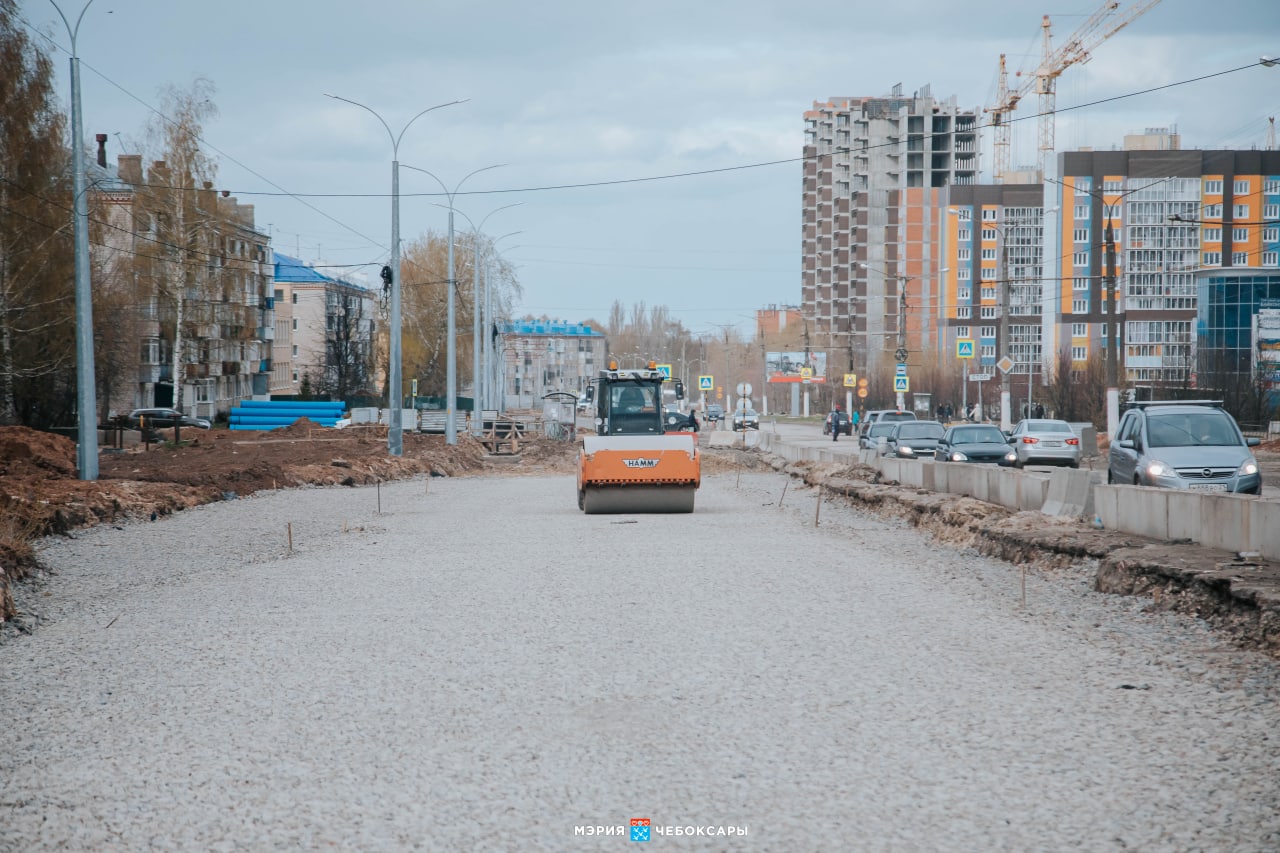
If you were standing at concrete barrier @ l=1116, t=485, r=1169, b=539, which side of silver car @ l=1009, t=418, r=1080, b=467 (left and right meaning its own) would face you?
back

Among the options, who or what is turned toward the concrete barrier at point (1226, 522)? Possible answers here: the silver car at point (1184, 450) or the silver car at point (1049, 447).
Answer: the silver car at point (1184, 450)

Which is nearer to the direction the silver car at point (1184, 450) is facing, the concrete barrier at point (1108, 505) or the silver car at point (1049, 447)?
the concrete barrier

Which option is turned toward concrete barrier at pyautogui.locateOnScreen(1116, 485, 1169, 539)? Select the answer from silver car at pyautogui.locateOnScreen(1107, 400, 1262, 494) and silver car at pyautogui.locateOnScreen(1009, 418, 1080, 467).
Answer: silver car at pyautogui.locateOnScreen(1107, 400, 1262, 494)

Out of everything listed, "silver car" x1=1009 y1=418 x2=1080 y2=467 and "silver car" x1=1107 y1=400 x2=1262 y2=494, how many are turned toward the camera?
1

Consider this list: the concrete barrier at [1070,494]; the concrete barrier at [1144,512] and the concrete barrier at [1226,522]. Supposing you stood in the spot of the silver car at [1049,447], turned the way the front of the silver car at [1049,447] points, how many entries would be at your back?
3

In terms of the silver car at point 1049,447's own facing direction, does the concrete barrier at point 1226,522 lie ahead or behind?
behind

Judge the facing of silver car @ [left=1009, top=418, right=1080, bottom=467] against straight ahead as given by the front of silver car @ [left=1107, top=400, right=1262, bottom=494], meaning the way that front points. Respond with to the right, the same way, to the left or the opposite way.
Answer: the opposite way

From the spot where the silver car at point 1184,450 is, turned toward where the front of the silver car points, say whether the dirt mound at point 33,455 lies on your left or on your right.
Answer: on your right

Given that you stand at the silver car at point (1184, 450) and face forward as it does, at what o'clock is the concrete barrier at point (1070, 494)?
The concrete barrier is roughly at 1 o'clock from the silver car.
